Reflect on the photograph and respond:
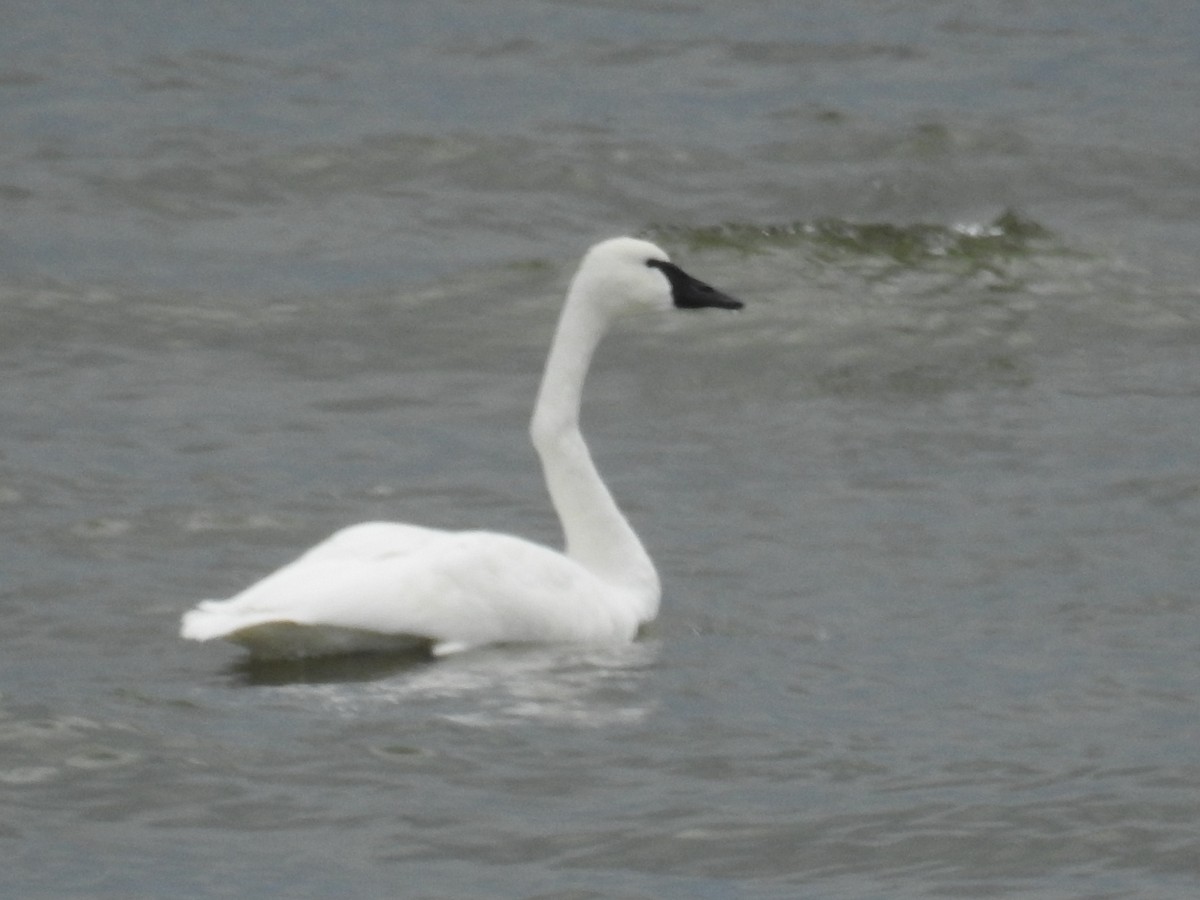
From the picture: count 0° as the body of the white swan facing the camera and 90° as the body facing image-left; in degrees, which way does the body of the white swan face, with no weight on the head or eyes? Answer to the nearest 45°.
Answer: approximately 270°
